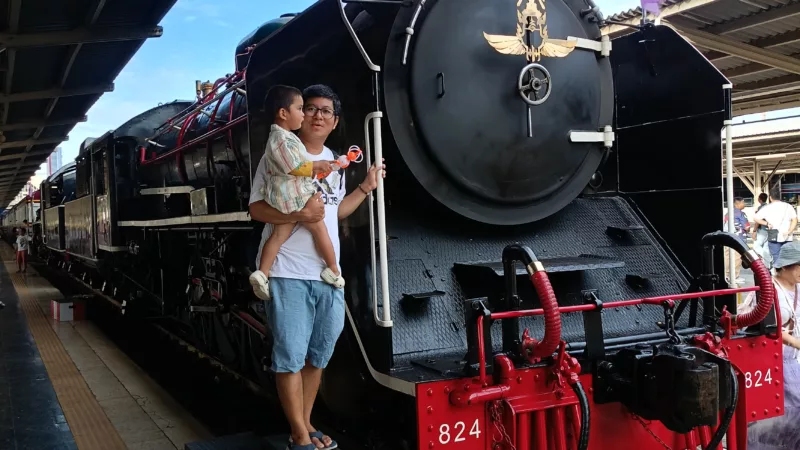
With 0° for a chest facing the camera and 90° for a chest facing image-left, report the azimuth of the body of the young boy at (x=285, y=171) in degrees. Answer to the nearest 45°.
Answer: approximately 270°

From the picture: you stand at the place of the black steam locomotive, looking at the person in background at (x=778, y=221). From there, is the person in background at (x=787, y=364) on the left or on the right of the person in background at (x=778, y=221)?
right

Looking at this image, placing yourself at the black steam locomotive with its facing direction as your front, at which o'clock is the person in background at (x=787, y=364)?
The person in background is roughly at 10 o'clock from the black steam locomotive.

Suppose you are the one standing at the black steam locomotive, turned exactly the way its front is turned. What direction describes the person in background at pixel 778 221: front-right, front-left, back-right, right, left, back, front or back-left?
left

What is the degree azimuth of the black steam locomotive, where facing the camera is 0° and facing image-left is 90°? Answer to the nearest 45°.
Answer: approximately 315°

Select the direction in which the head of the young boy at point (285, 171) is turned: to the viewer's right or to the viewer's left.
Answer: to the viewer's right
